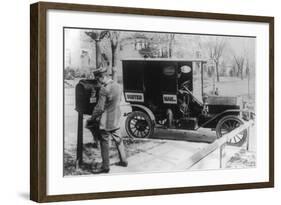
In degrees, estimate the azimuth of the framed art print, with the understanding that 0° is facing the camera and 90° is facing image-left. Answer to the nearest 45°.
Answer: approximately 315°
